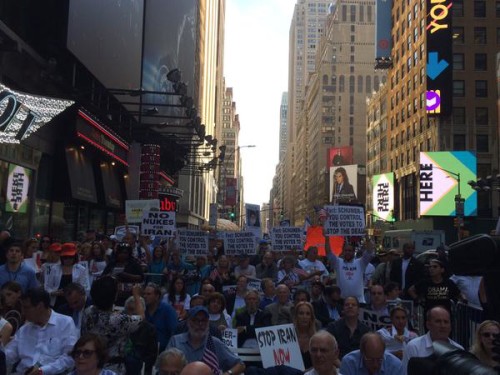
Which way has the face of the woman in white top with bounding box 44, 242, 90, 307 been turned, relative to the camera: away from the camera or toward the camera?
toward the camera

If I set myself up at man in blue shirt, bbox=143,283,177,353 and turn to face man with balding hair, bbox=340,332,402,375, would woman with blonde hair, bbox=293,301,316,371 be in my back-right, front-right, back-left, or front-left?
front-left

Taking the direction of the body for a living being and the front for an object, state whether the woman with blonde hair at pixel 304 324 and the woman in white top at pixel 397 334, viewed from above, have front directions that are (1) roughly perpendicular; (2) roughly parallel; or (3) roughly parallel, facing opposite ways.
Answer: roughly parallel

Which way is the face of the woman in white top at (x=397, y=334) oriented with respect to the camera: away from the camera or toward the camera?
toward the camera

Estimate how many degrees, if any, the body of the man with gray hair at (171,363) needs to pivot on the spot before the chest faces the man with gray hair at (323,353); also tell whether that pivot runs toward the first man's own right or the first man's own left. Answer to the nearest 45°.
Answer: approximately 90° to the first man's own left

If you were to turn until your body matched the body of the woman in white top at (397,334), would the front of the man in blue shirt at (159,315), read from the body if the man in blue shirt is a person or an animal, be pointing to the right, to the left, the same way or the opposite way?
the same way

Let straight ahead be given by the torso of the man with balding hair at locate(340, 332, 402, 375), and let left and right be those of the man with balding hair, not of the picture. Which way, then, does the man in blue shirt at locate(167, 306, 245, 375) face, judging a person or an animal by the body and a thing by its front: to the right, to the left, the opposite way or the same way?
the same way

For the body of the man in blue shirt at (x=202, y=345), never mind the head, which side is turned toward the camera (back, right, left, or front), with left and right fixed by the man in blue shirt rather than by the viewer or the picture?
front

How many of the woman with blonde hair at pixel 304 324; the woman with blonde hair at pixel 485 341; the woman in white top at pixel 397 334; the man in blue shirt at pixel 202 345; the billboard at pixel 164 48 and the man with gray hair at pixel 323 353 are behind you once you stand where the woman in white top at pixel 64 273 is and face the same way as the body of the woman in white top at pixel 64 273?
1

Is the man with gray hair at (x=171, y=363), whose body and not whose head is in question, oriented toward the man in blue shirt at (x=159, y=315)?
no

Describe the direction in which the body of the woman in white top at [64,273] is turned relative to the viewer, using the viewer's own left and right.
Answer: facing the viewer

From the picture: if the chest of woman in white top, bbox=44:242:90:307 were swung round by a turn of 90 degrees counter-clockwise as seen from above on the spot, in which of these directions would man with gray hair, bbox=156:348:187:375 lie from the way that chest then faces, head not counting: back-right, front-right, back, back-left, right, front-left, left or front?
right

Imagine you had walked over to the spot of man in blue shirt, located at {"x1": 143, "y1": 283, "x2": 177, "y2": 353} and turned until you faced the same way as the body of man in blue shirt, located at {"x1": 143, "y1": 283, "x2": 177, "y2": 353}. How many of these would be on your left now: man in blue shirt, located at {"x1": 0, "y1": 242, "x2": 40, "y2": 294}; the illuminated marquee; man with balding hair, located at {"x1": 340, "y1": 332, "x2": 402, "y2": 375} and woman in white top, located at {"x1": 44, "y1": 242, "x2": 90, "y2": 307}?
1

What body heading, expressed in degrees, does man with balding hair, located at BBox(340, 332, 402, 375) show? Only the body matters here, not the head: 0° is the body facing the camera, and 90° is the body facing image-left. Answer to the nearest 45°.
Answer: approximately 0°
